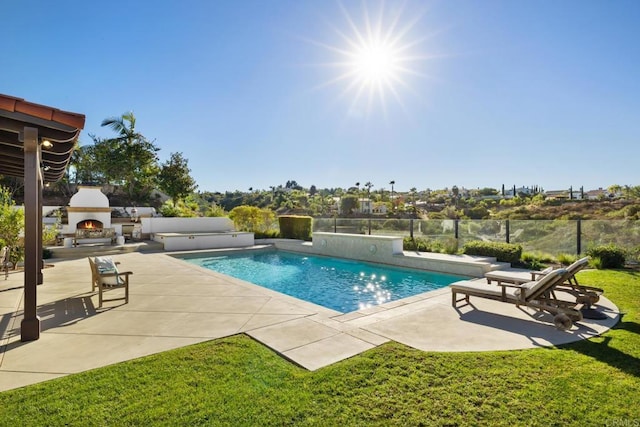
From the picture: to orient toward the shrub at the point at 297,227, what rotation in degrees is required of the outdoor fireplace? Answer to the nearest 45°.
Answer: approximately 45° to its left

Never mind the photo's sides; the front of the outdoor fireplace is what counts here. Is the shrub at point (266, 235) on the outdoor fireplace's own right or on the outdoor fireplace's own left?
on the outdoor fireplace's own left

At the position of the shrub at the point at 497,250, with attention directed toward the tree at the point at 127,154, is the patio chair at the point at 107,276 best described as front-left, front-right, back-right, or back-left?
front-left

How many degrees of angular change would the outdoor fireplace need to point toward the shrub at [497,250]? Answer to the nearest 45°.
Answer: approximately 45° to its left

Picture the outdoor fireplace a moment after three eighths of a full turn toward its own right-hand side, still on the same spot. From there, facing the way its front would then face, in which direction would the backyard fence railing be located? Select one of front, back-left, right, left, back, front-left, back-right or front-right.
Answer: back

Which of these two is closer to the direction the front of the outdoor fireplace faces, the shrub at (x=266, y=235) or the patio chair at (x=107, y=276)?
the patio chair

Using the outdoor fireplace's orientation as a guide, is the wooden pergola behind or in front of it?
in front

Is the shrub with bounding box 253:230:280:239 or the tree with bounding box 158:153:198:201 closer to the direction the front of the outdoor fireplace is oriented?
the shrub

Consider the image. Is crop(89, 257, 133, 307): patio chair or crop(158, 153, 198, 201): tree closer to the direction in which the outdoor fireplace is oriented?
the patio chair

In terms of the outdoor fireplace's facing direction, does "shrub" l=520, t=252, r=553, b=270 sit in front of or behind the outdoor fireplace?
in front

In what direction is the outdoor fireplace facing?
toward the camera
